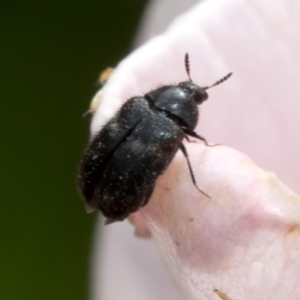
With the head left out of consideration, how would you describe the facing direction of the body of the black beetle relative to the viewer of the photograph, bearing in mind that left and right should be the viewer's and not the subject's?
facing away from the viewer and to the right of the viewer
